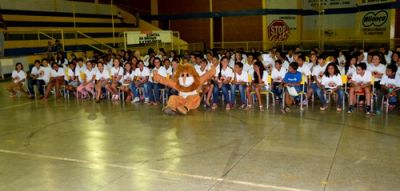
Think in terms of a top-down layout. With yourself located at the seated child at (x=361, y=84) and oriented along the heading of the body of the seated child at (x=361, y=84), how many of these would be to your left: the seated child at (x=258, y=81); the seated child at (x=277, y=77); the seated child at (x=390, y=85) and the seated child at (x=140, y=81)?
1

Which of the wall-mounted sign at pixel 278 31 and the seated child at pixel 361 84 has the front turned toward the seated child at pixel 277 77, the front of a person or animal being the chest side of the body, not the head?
the wall-mounted sign

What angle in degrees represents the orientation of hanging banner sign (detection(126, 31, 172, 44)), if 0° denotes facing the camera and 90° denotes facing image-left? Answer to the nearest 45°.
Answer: approximately 0°

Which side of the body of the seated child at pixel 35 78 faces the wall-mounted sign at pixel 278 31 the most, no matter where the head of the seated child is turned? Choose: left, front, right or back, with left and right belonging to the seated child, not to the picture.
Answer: left

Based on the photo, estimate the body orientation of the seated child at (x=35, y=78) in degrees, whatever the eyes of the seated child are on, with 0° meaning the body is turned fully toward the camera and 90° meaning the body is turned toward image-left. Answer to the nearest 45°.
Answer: approximately 315°

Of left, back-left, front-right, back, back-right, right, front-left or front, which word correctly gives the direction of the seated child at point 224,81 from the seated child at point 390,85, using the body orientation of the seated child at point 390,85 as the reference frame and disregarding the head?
front-right

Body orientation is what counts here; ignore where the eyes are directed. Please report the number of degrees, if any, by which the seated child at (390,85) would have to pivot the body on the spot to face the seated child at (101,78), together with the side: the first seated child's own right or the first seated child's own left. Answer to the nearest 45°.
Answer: approximately 45° to the first seated child's own right

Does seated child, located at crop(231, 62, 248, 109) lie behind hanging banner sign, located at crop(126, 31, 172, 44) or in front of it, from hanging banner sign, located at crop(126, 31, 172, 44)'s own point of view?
in front

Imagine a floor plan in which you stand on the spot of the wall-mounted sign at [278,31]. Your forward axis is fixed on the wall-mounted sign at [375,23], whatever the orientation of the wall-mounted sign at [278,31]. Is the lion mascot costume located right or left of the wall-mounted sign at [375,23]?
right

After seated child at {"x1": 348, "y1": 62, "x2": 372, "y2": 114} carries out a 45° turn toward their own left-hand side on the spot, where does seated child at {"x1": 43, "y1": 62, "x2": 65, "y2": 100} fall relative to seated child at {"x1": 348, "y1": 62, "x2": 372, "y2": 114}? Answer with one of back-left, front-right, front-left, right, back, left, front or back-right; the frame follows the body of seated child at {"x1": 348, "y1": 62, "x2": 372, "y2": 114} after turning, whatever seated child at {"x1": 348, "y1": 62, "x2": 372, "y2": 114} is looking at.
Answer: back-right
